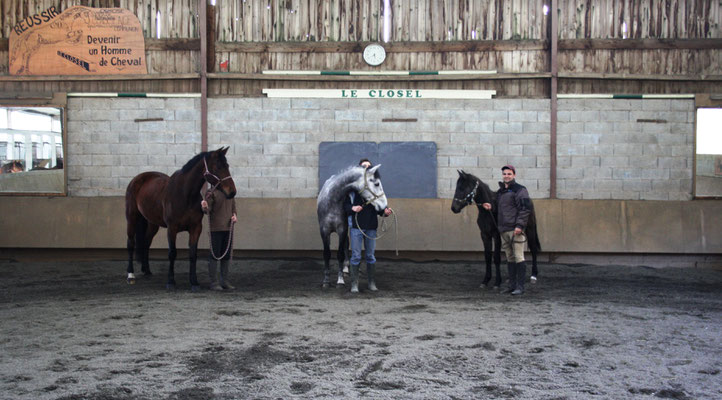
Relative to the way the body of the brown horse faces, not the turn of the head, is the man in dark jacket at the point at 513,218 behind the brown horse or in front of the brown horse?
in front

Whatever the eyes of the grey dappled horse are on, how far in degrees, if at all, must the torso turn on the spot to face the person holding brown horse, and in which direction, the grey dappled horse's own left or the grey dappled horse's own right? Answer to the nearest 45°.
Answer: approximately 90° to the grey dappled horse's own right

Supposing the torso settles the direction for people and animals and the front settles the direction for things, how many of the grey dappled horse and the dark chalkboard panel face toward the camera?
2

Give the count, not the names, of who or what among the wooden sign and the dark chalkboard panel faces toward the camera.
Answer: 2

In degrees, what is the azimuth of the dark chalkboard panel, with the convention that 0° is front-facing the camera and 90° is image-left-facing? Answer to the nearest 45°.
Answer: approximately 0°

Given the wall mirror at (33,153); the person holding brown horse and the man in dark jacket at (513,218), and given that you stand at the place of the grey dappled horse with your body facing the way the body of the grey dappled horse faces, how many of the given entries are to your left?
1

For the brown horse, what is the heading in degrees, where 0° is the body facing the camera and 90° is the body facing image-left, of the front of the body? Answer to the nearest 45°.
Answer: approximately 315°

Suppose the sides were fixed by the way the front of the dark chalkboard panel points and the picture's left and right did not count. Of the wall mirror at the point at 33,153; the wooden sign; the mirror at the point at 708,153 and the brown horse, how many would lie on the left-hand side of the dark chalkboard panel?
1

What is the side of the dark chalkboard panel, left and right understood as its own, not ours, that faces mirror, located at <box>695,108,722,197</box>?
left

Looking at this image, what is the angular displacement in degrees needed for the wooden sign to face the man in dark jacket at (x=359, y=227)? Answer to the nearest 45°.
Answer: approximately 45° to its left

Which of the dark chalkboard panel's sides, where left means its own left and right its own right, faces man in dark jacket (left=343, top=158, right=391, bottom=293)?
front

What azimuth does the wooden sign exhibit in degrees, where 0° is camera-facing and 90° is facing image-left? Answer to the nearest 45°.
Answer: approximately 0°
